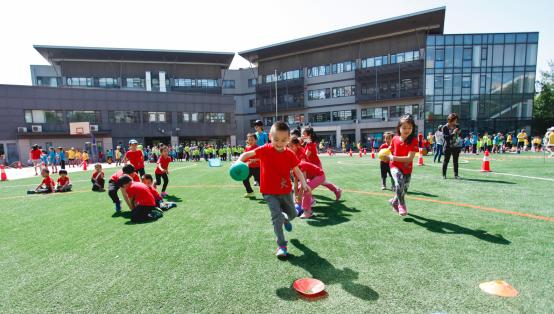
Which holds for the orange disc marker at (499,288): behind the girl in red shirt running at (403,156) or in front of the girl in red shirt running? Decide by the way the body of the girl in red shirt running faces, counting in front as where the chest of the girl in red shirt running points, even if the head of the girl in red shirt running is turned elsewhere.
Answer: in front

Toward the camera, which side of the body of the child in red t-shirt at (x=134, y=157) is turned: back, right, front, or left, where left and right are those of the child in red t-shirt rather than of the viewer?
front

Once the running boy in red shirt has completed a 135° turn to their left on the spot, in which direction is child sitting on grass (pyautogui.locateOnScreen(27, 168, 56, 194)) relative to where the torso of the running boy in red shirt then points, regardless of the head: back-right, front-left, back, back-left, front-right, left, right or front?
left

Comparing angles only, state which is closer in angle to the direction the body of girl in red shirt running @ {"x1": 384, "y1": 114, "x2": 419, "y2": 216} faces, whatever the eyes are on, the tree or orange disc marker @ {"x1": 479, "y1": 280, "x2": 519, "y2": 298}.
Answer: the orange disc marker

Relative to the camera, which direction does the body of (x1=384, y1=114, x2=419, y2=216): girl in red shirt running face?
toward the camera

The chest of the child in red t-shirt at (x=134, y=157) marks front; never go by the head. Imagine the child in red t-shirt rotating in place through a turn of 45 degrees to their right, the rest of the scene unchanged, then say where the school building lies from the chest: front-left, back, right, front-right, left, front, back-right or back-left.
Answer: back

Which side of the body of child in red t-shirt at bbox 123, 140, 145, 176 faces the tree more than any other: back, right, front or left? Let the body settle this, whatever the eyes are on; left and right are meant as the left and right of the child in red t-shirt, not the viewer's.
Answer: left

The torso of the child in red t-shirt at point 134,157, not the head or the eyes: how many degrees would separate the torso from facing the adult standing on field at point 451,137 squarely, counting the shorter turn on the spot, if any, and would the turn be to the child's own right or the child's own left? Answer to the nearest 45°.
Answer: approximately 45° to the child's own left

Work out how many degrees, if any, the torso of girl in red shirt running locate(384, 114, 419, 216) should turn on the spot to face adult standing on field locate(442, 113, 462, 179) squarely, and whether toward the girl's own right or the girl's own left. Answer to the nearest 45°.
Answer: approximately 180°

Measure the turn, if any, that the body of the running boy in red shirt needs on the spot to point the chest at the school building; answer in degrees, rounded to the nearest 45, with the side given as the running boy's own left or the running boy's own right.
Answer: approximately 180°

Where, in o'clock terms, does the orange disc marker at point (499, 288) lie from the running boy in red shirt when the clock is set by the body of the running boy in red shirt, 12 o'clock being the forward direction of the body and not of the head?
The orange disc marker is roughly at 10 o'clock from the running boy in red shirt.

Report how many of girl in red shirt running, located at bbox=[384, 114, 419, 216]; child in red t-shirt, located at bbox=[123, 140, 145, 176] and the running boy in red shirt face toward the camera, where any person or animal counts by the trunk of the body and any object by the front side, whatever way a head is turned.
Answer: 3

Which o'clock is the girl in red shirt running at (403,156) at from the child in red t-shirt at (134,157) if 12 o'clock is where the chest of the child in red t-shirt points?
The girl in red shirt running is roughly at 11 o'clock from the child in red t-shirt.

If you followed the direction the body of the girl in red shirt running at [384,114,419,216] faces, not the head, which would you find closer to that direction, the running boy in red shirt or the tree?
the running boy in red shirt
